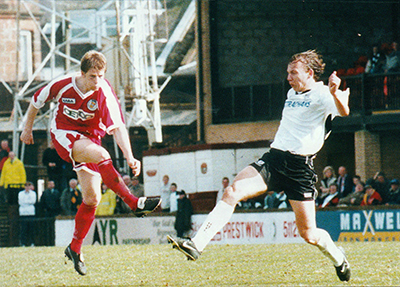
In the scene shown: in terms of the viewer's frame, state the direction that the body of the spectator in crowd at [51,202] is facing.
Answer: toward the camera

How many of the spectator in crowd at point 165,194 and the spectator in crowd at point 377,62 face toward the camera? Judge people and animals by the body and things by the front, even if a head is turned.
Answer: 2

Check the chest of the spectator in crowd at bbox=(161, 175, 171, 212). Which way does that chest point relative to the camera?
toward the camera

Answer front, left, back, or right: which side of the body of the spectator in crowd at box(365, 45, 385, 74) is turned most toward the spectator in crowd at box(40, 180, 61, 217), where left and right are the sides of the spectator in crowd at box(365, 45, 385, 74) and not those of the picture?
right

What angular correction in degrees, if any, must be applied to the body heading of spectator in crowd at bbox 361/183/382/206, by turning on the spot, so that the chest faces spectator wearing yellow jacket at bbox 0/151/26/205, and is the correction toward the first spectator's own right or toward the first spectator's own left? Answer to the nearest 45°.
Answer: approximately 45° to the first spectator's own right

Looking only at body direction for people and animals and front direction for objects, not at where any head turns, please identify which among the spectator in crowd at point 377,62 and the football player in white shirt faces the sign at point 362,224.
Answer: the spectator in crowd

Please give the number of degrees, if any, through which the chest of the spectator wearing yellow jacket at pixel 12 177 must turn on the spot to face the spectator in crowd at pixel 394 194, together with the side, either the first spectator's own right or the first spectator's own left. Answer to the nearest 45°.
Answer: approximately 45° to the first spectator's own left

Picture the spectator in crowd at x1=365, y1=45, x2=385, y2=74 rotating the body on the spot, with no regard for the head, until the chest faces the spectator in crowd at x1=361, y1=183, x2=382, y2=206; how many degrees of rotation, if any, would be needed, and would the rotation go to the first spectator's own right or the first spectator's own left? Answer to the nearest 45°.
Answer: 0° — they already face them

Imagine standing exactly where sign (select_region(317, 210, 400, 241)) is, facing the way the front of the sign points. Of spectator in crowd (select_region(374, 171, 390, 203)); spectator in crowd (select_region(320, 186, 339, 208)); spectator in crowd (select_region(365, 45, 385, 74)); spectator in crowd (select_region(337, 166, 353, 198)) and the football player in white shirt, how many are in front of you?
1

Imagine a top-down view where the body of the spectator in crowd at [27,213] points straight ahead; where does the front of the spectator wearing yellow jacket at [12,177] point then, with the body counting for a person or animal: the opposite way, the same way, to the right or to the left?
the same way

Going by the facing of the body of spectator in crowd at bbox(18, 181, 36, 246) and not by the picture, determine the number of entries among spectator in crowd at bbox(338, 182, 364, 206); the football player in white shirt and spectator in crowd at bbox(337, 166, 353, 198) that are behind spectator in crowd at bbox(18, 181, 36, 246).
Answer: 0

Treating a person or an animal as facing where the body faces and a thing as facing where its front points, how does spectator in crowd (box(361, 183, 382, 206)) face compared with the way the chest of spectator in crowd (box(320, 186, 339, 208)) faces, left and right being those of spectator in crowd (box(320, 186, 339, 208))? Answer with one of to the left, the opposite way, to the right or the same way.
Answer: the same way

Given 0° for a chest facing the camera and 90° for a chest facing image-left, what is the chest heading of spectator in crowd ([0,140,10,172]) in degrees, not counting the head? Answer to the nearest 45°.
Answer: approximately 0°

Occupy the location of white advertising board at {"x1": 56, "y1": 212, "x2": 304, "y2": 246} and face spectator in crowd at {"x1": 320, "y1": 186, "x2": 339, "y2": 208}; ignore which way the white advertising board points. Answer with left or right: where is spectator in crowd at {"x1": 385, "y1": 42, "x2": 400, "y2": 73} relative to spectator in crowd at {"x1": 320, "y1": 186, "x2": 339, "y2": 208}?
left

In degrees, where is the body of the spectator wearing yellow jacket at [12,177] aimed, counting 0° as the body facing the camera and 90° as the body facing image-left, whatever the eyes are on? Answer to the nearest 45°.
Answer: approximately 0°
